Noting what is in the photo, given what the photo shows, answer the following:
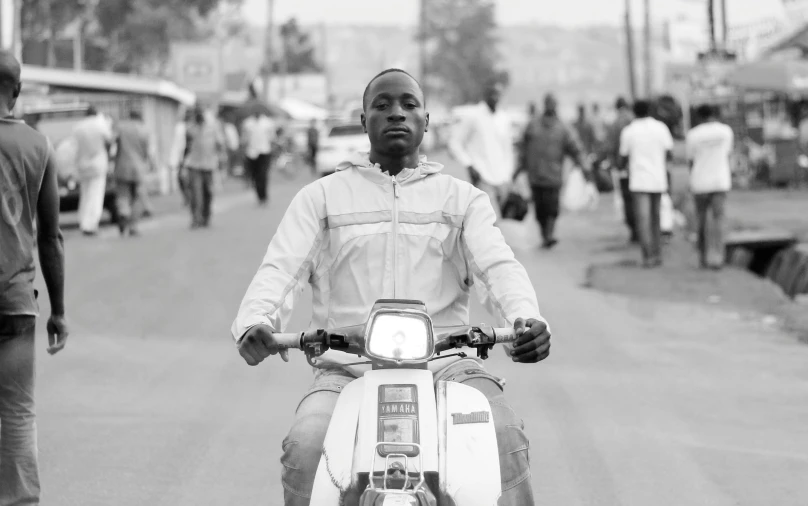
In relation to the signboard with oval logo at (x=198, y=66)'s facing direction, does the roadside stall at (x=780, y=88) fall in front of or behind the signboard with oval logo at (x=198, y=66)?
in front

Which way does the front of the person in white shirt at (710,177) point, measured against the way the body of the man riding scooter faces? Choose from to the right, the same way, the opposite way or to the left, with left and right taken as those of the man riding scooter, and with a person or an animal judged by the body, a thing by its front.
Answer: the opposite way

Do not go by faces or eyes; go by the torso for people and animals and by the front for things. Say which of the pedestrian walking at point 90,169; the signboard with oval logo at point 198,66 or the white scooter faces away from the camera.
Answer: the pedestrian walking

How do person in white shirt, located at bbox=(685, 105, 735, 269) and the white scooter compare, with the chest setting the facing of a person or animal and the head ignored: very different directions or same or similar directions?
very different directions

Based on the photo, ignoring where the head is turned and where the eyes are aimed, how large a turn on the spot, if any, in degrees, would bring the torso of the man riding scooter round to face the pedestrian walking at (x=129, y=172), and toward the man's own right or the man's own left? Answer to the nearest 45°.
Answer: approximately 180°

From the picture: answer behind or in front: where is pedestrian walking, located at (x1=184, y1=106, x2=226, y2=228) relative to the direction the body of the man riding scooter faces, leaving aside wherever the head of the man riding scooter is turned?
behind

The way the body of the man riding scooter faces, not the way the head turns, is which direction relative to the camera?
toward the camera

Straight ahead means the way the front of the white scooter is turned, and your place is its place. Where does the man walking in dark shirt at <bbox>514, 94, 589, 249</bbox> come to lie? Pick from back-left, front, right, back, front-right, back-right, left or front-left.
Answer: back

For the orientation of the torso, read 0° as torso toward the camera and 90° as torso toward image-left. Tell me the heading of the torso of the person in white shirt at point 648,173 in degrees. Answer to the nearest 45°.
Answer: approximately 180°

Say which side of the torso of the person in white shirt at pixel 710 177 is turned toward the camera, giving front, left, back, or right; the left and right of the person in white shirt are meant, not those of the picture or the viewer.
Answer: back

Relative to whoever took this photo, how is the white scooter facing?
facing the viewer

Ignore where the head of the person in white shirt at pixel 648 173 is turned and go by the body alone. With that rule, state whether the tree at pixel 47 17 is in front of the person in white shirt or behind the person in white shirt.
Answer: in front

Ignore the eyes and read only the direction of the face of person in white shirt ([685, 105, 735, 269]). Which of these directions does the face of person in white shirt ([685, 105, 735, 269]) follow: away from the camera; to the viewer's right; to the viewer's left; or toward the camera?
away from the camera

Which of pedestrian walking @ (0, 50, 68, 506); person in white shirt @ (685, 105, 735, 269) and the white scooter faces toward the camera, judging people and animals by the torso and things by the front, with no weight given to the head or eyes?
the white scooter

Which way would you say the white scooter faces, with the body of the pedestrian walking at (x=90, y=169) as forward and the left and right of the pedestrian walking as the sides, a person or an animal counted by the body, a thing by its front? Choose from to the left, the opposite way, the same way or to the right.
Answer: the opposite way

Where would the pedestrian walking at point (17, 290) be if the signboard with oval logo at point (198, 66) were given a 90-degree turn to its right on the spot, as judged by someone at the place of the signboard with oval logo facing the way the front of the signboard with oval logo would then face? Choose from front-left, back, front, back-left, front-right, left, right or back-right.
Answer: left
